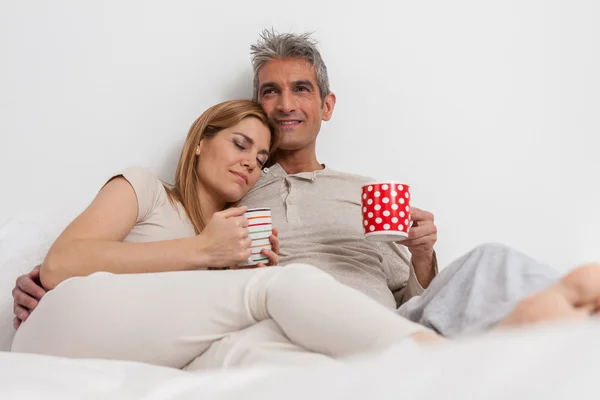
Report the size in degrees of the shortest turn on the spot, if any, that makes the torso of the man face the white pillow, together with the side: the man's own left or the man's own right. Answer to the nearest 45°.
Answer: approximately 90° to the man's own right

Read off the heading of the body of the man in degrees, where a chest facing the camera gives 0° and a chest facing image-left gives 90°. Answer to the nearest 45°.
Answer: approximately 0°

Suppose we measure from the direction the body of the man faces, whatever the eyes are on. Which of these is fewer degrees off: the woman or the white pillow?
the woman

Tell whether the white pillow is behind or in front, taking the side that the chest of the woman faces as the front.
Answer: behind

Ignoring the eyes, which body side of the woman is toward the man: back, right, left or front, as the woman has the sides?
left
